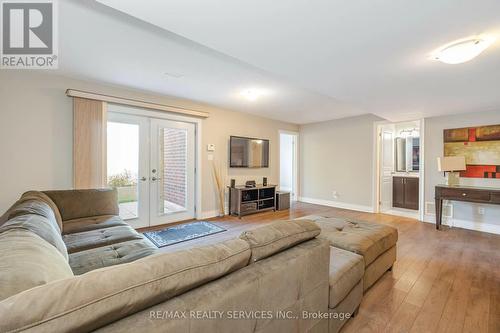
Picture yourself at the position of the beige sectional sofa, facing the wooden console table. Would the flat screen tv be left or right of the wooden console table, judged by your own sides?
left

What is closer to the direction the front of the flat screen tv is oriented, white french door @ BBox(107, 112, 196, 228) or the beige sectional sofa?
the beige sectional sofa

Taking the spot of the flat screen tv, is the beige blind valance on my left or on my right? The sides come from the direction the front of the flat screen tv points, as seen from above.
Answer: on my right

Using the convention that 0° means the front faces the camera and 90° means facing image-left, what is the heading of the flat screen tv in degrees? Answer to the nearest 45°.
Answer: approximately 315°

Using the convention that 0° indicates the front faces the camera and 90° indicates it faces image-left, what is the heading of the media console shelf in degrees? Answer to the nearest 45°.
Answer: approximately 315°

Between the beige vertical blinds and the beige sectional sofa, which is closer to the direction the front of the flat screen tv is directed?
the beige sectional sofa

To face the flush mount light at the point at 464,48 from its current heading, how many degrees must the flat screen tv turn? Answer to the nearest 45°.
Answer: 0° — it already faces it

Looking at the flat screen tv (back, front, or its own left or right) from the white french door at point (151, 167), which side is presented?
right
